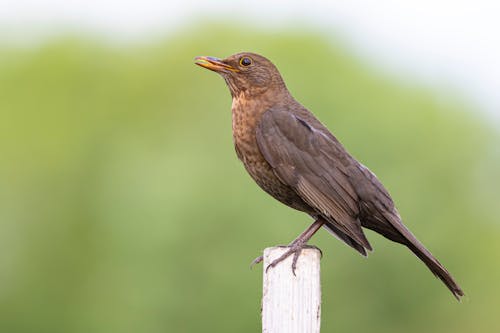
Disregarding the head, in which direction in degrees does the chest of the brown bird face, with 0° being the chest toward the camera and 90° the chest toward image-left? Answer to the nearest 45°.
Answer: approximately 90°
